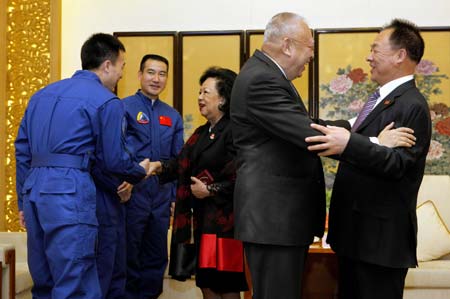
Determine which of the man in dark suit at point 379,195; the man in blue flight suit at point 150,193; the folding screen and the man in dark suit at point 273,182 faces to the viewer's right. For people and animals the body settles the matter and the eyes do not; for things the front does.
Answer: the man in dark suit at point 273,182

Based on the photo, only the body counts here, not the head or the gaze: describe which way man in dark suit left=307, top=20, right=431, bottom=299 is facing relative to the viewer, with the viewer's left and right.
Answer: facing to the left of the viewer

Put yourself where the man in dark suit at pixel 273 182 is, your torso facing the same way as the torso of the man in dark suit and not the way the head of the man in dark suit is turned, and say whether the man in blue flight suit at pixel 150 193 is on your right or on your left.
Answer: on your left

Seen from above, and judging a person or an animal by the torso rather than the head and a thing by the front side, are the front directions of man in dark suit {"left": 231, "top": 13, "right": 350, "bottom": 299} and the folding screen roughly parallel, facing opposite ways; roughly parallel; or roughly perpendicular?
roughly perpendicular

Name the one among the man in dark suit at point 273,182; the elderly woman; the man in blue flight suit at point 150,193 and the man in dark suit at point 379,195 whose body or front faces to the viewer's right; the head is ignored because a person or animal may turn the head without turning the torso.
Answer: the man in dark suit at point 273,182

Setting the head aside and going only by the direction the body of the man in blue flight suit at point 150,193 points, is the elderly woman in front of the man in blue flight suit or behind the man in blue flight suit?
in front

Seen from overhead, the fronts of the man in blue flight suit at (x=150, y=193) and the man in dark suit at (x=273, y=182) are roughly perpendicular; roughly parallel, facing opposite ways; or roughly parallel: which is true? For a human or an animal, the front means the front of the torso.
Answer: roughly perpendicular

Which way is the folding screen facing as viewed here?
toward the camera

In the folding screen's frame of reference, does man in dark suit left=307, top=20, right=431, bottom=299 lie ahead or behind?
ahead

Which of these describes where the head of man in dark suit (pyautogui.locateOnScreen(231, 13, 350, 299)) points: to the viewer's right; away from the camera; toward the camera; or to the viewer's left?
to the viewer's right

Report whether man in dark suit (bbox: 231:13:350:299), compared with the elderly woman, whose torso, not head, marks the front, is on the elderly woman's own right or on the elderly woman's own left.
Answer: on the elderly woman's own left

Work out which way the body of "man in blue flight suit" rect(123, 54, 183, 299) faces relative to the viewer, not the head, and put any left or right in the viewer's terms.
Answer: facing the viewer

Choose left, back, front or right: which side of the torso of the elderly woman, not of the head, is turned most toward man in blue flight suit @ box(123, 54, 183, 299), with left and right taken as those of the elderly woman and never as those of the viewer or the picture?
right
